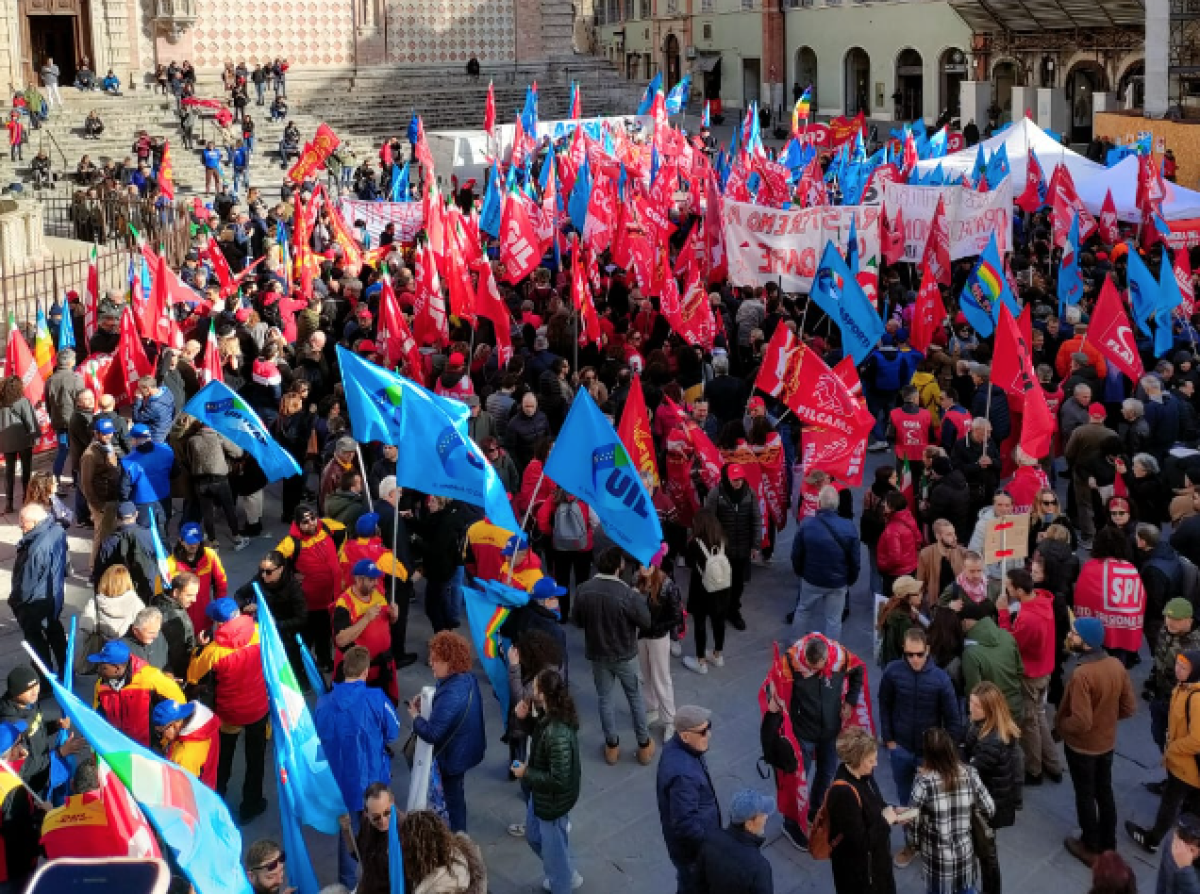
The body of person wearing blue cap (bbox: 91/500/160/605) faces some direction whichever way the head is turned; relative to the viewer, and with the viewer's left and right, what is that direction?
facing away from the viewer

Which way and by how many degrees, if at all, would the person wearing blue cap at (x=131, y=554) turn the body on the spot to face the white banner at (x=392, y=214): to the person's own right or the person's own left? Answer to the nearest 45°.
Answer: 0° — they already face it

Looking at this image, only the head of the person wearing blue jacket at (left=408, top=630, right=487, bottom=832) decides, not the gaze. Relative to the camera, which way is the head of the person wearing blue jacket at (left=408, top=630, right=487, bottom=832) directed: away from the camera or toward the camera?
away from the camera

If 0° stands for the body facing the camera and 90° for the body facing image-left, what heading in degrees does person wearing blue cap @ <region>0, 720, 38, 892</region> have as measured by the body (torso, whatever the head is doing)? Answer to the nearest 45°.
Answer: approximately 270°

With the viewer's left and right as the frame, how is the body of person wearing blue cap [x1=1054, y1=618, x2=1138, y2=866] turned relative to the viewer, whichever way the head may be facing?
facing away from the viewer and to the left of the viewer

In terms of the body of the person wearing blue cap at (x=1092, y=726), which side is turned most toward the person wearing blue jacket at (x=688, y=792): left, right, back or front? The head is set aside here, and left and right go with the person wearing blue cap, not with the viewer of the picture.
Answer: left

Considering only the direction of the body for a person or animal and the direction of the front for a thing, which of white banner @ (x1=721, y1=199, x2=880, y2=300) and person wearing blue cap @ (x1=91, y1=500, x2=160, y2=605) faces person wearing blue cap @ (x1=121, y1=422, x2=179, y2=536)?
person wearing blue cap @ (x1=91, y1=500, x2=160, y2=605)
